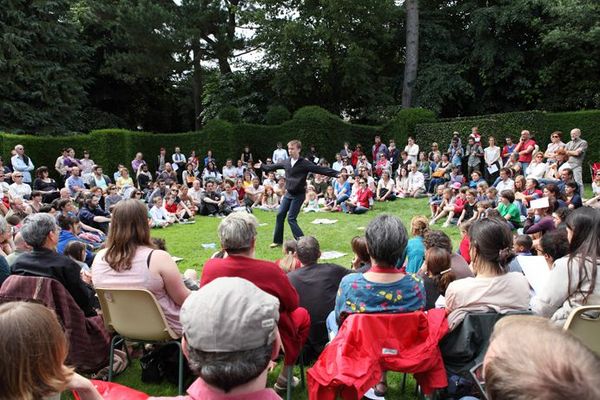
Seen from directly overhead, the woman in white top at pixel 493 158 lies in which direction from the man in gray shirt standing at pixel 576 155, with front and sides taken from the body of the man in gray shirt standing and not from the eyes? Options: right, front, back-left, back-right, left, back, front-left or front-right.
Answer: right

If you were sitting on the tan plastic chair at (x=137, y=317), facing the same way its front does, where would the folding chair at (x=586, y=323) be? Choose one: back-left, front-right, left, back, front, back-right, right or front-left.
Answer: right

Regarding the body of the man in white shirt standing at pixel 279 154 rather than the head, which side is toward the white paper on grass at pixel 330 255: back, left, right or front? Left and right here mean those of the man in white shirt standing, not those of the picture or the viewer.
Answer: front

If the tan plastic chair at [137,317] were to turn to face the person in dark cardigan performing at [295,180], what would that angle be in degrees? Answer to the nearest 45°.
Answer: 0° — it already faces them

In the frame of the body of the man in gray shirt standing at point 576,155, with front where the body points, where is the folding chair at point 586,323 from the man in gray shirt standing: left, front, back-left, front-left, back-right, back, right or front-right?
front-left

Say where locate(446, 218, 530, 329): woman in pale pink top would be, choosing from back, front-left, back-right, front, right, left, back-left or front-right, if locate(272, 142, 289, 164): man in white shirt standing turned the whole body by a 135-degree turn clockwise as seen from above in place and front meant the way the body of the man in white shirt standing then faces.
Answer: back-left

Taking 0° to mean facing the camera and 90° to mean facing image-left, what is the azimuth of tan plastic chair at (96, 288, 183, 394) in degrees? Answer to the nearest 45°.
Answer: approximately 225°

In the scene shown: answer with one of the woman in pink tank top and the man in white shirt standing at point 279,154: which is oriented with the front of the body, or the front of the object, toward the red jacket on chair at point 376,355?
the man in white shirt standing

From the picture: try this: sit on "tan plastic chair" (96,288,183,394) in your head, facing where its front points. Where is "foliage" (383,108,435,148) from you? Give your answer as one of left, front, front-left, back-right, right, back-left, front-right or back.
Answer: front

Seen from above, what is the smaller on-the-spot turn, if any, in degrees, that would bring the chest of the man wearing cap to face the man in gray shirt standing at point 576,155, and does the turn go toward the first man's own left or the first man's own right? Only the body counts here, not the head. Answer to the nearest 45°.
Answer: approximately 45° to the first man's own right

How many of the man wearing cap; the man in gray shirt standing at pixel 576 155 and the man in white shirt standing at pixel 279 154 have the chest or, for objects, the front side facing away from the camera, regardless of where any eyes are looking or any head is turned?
1

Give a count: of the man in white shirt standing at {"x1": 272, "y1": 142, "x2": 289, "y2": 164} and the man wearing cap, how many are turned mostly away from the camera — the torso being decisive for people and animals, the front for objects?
1

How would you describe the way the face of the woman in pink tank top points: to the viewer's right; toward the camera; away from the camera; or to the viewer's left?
away from the camera

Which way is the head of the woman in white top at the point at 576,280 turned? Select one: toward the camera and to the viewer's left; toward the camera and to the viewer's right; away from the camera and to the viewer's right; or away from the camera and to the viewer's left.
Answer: away from the camera and to the viewer's left

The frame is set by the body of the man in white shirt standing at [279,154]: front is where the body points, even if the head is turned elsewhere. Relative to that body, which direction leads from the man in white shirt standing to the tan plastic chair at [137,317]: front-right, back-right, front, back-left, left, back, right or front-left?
front

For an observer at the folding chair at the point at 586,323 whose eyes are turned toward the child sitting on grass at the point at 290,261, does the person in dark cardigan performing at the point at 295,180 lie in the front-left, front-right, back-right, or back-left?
front-right

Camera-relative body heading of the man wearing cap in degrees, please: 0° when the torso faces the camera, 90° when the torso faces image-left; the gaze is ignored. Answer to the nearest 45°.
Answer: approximately 180°

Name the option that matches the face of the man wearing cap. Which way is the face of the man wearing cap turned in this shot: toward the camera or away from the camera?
away from the camera

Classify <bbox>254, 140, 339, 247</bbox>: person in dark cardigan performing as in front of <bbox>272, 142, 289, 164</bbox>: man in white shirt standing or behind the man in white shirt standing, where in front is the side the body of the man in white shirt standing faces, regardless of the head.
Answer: in front

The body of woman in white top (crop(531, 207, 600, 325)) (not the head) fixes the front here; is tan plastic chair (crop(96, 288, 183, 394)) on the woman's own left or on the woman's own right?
on the woman's own left

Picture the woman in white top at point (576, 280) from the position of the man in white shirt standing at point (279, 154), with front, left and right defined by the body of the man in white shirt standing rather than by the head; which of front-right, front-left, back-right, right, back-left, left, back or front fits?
front

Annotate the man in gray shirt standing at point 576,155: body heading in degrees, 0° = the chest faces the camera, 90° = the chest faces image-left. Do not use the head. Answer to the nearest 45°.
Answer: approximately 45°
